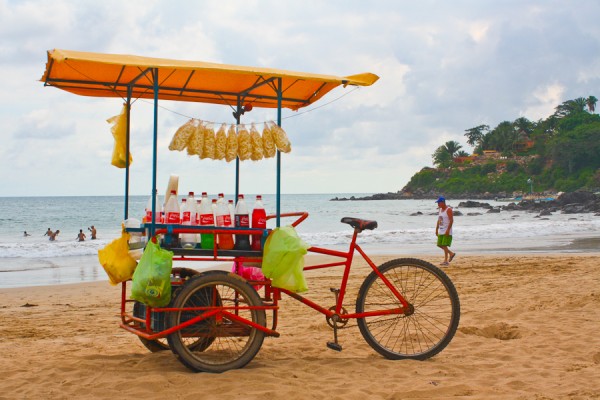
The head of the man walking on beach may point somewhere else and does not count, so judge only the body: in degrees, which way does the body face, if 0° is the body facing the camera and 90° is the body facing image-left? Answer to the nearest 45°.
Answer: approximately 45°

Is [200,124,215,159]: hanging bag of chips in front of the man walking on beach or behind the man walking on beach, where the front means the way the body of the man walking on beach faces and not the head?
in front

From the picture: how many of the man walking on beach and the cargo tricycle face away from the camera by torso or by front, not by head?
0

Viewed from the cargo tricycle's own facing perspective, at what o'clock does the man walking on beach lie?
The man walking on beach is roughly at 4 o'clock from the cargo tricycle.

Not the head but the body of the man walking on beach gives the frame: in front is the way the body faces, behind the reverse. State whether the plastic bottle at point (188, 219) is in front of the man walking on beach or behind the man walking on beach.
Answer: in front

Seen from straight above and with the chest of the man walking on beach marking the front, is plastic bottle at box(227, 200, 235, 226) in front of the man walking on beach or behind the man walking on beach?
in front

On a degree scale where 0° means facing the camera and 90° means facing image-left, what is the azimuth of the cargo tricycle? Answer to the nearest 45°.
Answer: approximately 90°
